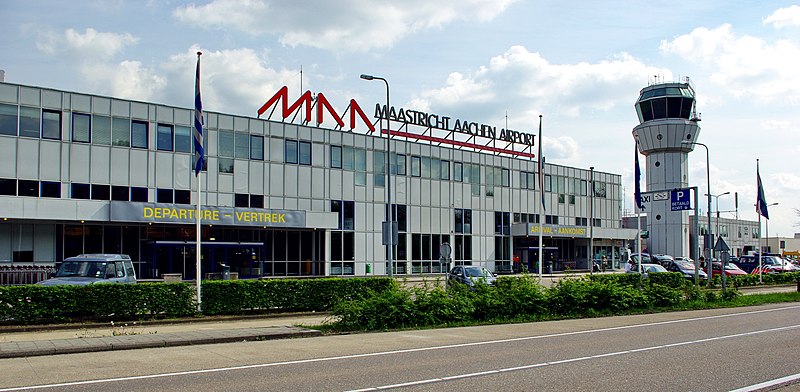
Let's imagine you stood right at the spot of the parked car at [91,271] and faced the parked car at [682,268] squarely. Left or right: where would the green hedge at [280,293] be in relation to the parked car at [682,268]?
right

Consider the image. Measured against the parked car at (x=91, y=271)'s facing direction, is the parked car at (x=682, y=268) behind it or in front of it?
behind

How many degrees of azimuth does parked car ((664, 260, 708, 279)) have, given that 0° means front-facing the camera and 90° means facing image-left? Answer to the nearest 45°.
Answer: approximately 315°

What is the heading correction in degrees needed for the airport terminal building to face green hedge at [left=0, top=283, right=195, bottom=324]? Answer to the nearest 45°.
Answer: approximately 45° to its right

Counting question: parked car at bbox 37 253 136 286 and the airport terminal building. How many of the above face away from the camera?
0

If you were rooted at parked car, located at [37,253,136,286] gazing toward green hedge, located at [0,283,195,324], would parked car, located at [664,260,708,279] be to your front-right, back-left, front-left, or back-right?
back-left

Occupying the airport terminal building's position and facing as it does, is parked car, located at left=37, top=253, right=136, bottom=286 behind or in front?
in front

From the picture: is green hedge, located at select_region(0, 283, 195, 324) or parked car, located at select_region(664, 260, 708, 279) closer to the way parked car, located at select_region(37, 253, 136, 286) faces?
the green hedge

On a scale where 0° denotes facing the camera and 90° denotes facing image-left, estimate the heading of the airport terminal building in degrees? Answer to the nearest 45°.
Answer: approximately 315°

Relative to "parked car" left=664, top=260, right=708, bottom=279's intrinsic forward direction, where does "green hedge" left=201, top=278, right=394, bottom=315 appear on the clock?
The green hedge is roughly at 2 o'clock from the parked car.
